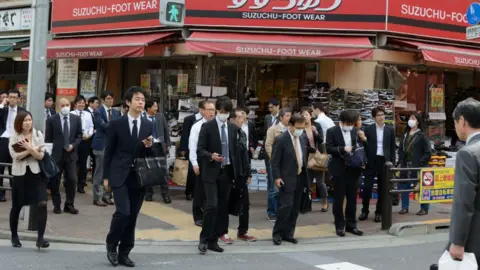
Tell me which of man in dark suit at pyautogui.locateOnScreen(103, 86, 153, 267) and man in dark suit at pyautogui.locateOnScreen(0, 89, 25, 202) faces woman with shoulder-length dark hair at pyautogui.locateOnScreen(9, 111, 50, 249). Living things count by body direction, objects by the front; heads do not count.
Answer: man in dark suit at pyautogui.locateOnScreen(0, 89, 25, 202)

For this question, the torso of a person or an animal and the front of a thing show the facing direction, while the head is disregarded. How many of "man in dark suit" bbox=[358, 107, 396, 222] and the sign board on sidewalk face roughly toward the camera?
2

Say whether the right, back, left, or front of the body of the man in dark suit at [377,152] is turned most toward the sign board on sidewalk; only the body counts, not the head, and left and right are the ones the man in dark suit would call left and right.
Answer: left

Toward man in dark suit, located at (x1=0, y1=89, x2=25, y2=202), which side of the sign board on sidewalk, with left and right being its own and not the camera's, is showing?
right

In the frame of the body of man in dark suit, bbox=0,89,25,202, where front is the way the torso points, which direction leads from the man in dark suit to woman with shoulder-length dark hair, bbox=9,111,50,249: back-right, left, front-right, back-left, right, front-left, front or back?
front

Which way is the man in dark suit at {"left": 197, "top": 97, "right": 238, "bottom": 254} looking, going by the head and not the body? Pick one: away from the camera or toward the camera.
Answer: toward the camera

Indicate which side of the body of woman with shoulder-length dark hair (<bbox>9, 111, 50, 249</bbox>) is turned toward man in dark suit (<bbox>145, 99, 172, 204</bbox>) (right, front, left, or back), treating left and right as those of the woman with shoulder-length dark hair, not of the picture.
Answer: left

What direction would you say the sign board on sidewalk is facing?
toward the camera

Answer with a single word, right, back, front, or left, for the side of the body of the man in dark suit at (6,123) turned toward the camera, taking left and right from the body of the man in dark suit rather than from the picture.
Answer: front

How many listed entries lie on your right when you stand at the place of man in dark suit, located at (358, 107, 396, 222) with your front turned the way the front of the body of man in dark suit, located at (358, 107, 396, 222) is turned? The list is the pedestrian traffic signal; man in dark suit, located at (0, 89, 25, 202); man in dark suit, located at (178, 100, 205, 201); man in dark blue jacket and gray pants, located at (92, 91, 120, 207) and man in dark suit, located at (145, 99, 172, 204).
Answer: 5

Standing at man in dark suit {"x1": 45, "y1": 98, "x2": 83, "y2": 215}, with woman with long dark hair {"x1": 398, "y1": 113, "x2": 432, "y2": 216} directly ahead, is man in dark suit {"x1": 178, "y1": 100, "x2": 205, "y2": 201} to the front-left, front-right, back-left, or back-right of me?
front-left

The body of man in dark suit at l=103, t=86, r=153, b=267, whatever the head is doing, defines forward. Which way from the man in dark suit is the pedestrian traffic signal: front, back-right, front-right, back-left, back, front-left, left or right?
back-left

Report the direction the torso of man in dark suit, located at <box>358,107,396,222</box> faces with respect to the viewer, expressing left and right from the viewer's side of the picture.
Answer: facing the viewer

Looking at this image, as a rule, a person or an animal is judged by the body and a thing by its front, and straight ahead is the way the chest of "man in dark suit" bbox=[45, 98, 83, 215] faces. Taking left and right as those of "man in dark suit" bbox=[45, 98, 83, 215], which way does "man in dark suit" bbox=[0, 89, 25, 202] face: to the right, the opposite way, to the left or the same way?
the same way

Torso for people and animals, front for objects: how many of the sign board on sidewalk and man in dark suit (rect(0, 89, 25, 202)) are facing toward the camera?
2

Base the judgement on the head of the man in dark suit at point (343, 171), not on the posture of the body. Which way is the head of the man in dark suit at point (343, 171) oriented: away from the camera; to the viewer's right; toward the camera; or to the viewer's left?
toward the camera
